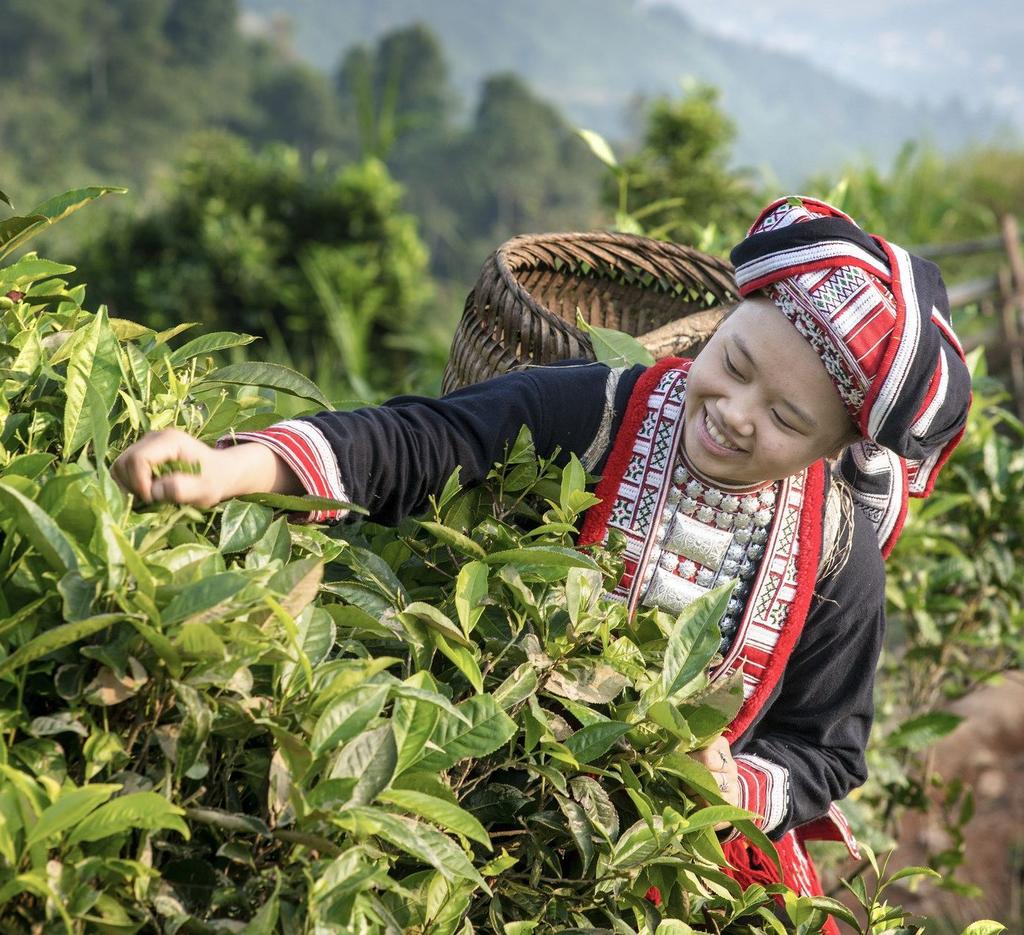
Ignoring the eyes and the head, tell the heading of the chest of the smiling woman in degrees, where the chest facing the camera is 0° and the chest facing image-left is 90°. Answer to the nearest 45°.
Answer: approximately 45°

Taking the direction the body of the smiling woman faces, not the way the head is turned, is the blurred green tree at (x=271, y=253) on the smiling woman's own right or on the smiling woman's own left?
on the smiling woman's own right

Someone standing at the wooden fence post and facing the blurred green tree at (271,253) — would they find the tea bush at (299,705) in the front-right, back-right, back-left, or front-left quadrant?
back-left

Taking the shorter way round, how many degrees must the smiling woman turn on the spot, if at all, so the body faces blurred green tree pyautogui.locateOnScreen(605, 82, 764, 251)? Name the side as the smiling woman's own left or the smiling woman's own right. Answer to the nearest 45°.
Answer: approximately 135° to the smiling woman's own right
